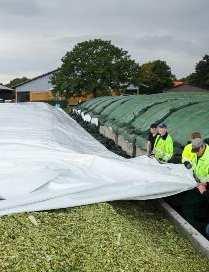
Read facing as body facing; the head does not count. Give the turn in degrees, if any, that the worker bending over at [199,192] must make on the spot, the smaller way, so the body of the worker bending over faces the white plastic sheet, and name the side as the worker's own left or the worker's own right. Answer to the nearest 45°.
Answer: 0° — they already face it

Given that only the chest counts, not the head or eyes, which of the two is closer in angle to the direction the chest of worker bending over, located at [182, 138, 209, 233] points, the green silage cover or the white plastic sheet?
the white plastic sheet

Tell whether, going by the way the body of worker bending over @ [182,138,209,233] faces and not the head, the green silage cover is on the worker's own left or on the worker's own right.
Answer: on the worker's own right

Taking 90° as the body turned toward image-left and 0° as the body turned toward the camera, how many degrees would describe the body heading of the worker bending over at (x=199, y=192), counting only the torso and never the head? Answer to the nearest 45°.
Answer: approximately 45°

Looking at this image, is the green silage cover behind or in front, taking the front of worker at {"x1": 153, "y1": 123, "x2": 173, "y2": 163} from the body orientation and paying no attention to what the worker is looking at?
behind

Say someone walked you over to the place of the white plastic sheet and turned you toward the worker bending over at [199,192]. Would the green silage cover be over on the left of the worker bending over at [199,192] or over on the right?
left

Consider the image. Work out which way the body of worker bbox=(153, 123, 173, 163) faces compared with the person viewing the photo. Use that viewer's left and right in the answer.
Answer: facing the viewer and to the left of the viewer

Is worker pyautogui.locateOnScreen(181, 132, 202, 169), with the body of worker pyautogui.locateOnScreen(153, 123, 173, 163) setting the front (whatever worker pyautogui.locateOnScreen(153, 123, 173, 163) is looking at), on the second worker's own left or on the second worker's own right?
on the second worker's own left
